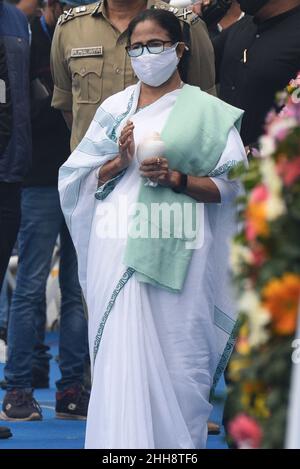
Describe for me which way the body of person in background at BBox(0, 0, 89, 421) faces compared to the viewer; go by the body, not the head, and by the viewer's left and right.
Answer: facing the viewer

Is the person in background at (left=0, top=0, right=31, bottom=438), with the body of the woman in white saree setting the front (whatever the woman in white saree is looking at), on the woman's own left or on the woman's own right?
on the woman's own right

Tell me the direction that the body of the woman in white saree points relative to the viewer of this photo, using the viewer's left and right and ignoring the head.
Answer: facing the viewer and to the left of the viewer

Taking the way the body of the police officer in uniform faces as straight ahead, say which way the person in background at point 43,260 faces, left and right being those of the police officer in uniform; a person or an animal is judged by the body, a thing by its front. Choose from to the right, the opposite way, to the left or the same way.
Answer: the same way

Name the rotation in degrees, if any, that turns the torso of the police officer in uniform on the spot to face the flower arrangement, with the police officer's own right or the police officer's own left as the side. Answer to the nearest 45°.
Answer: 0° — they already face it

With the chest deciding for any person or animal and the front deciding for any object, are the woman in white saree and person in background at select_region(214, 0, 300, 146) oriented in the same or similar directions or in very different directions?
same or similar directions

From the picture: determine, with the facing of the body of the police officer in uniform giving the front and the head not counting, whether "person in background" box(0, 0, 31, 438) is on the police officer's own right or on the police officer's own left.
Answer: on the police officer's own right

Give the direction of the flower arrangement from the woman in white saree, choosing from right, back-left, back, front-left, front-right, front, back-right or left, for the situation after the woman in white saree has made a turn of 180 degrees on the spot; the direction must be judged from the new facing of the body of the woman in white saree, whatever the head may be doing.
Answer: back-right

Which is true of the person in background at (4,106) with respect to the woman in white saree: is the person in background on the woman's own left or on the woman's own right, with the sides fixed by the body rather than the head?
on the woman's own right

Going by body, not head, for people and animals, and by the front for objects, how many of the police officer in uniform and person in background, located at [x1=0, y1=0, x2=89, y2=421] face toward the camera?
2

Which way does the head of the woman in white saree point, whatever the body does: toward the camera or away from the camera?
toward the camera
